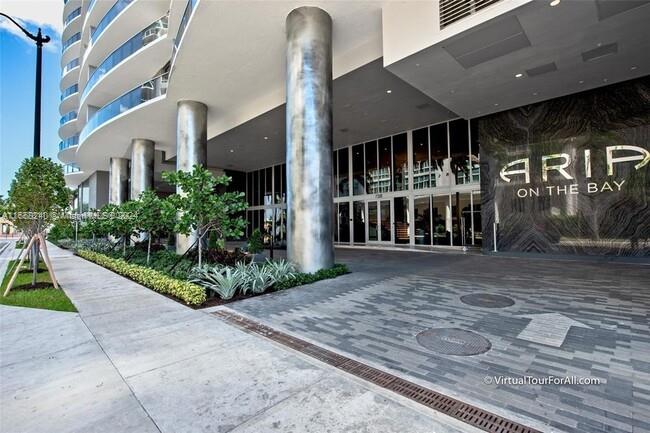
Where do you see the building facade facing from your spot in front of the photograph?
facing the viewer and to the left of the viewer

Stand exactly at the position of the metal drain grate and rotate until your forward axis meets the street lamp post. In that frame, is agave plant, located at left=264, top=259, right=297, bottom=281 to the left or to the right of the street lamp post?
right

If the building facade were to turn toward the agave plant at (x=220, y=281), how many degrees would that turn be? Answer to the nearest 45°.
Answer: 0° — it already faces it

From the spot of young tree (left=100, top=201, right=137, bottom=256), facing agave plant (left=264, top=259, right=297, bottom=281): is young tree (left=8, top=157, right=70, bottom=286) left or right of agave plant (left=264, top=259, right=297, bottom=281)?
right

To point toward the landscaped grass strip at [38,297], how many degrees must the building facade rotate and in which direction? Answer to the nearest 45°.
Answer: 0° — it already faces it

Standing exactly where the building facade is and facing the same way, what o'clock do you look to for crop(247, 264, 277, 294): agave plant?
The agave plant is roughly at 12 o'clock from the building facade.

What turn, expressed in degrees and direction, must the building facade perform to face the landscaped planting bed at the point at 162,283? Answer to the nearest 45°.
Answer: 0° — it already faces it
